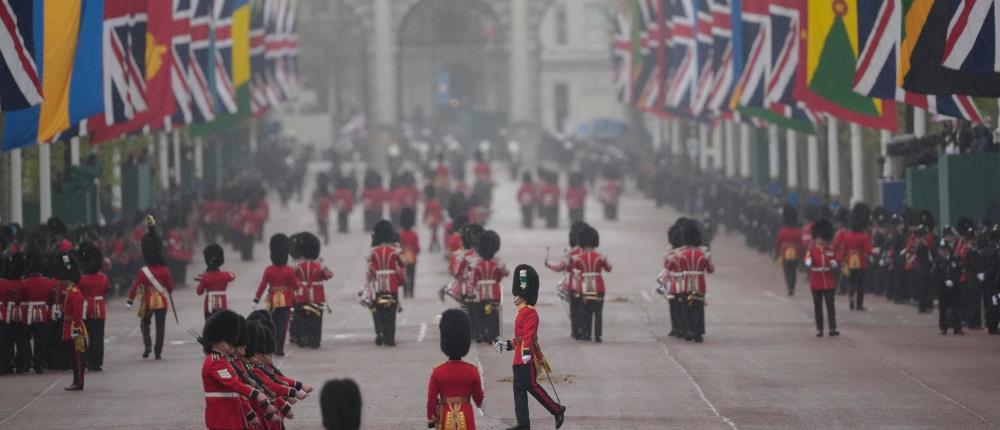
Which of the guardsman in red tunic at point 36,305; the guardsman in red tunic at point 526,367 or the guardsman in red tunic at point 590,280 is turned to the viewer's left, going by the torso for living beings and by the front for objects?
the guardsman in red tunic at point 526,367

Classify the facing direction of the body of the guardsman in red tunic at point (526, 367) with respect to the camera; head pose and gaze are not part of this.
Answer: to the viewer's left

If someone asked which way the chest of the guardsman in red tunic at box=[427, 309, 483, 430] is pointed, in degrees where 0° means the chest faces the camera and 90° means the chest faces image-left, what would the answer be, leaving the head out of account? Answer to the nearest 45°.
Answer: approximately 180°

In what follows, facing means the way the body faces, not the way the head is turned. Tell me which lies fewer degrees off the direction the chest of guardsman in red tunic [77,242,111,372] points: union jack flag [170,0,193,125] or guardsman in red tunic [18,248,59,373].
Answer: the union jack flag
